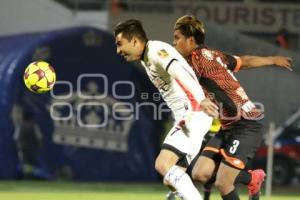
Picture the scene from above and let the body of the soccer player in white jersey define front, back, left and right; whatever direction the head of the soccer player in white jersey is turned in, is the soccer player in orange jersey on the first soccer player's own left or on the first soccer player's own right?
on the first soccer player's own right

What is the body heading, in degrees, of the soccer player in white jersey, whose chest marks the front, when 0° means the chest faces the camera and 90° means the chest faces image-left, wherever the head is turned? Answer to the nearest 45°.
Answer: approximately 90°

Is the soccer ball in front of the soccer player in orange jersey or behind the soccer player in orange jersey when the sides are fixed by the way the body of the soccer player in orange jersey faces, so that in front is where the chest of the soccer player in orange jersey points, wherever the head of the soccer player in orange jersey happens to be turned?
in front

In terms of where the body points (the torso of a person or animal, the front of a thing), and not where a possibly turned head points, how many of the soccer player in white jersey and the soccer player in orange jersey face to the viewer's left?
2

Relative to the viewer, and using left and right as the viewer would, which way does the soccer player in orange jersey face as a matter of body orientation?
facing to the left of the viewer
